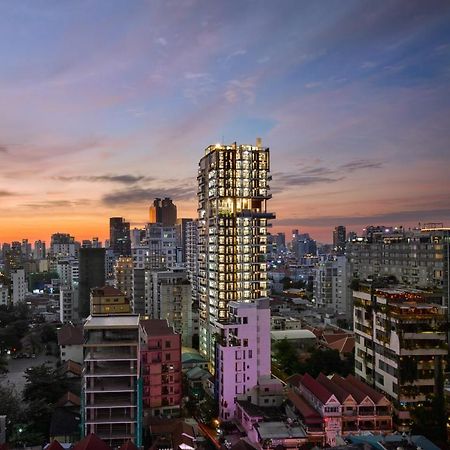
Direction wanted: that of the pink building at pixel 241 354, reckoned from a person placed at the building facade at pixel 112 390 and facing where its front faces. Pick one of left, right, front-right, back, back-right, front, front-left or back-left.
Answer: back-left

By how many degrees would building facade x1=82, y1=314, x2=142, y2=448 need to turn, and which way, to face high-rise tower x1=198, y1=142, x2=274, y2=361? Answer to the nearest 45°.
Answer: approximately 135° to its left

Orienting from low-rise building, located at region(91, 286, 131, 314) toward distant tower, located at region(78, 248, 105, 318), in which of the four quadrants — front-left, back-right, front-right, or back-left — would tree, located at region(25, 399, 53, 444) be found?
back-left

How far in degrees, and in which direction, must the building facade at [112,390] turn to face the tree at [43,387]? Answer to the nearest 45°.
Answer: approximately 135° to its right

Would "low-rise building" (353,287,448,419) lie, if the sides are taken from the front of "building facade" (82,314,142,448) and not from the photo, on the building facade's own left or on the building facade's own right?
on the building facade's own left

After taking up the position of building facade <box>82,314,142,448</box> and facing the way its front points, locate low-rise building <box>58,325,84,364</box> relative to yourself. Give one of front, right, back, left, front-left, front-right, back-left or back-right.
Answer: back

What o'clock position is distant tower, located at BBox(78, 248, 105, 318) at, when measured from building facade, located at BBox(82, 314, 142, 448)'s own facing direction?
The distant tower is roughly at 6 o'clock from the building facade.

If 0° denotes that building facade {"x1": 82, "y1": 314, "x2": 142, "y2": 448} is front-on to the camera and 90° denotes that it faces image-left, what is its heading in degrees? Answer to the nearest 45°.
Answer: approximately 0°

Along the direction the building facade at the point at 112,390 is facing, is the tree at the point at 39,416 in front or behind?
behind

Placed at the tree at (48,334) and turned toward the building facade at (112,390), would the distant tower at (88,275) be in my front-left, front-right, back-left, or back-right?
back-left
